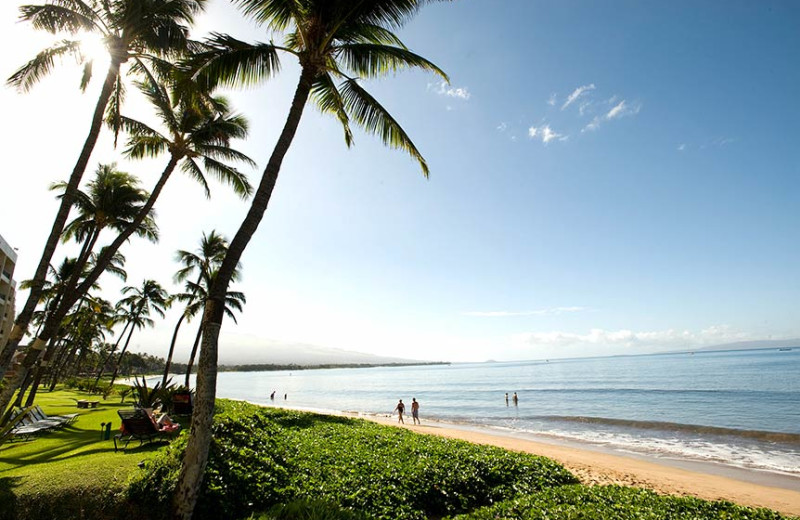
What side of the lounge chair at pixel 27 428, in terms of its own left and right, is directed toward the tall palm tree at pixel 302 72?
right

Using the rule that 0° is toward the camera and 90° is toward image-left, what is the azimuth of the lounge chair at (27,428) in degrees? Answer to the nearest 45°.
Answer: approximately 270°

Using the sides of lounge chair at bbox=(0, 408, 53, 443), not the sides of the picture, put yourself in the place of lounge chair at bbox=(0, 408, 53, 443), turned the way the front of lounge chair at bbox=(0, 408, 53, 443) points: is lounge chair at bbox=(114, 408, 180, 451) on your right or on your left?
on your right
